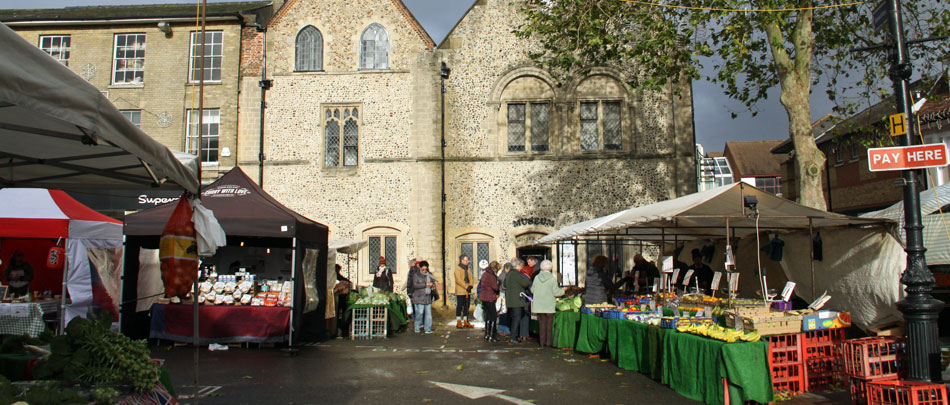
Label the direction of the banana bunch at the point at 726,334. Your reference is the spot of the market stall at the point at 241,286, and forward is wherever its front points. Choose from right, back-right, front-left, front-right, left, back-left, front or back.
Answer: front-left

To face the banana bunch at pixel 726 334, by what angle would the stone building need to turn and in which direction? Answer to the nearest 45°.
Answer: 0° — it already faces it

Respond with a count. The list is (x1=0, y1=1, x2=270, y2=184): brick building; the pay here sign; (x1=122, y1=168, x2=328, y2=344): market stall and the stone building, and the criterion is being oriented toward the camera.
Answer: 4

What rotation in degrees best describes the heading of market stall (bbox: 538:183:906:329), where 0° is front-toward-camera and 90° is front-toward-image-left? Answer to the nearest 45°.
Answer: approximately 45°

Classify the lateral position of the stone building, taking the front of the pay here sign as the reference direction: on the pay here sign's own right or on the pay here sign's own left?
on the pay here sign's own right

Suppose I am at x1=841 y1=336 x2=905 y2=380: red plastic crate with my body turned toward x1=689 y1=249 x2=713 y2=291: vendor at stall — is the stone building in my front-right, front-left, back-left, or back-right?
front-left

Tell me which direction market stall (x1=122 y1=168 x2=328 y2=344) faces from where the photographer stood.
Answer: facing the viewer

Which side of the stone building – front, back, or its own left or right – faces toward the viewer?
front

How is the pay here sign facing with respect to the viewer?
toward the camera

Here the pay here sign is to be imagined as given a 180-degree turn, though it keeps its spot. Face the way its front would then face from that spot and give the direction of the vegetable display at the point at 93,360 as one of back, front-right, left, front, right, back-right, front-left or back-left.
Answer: back-left

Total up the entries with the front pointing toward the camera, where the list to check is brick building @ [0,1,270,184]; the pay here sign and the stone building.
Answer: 3

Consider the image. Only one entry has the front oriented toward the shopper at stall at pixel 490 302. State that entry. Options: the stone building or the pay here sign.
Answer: the stone building

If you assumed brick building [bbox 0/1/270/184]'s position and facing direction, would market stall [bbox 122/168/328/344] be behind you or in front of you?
in front

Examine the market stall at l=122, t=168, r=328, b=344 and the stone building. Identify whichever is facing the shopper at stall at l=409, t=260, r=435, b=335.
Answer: the stone building

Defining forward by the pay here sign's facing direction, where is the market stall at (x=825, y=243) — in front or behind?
behind
